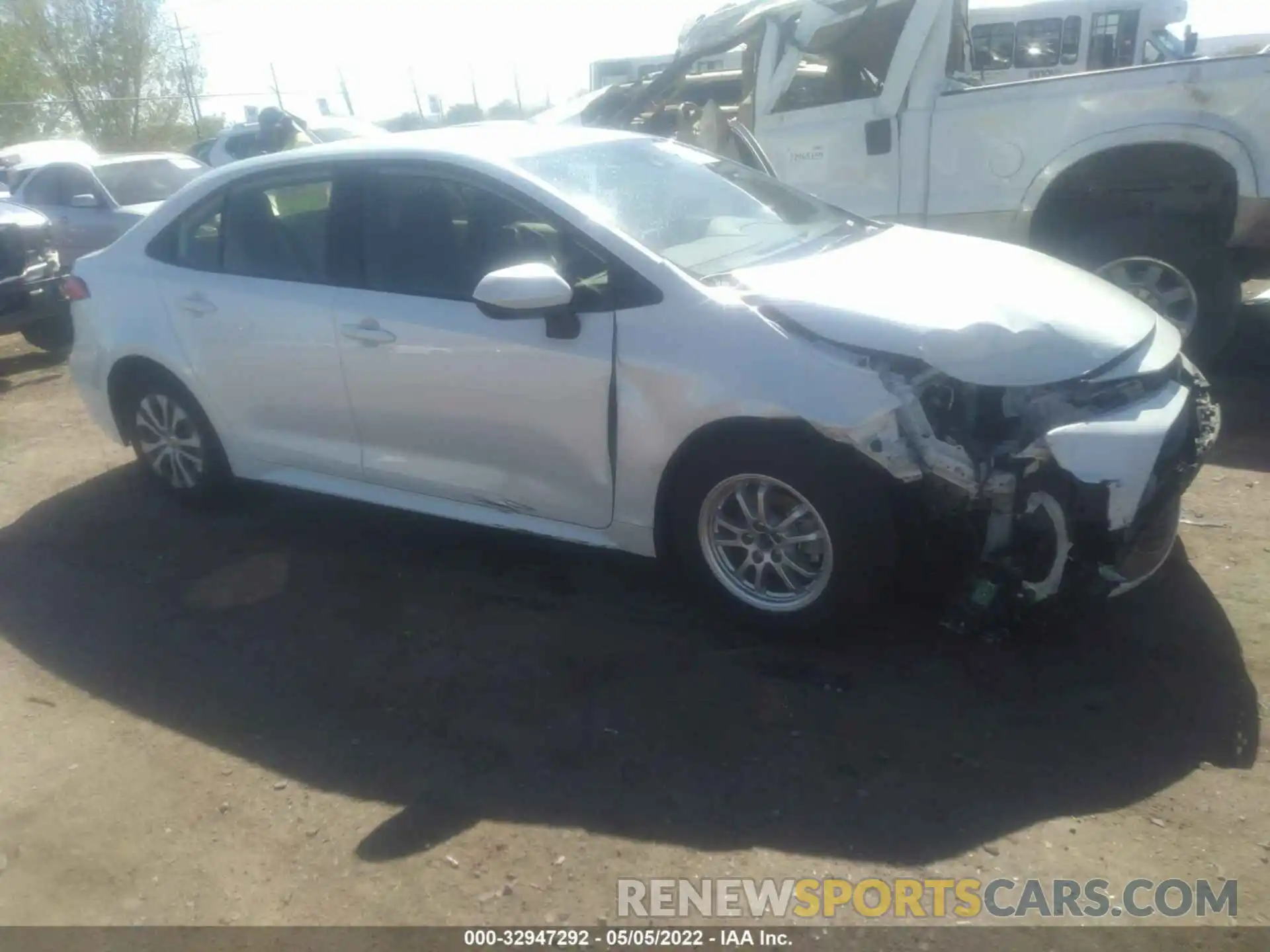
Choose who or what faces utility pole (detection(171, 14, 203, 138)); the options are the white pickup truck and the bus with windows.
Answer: the white pickup truck

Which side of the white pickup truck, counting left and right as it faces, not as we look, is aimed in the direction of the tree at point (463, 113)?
front

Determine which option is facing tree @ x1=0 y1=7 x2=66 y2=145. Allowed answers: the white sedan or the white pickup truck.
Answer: the white pickup truck

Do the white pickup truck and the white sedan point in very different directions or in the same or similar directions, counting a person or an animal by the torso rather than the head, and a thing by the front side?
very different directions

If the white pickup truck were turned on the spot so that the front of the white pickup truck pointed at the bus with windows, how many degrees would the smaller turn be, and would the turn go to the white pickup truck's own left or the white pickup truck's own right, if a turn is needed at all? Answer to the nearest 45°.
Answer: approximately 45° to the white pickup truck's own right

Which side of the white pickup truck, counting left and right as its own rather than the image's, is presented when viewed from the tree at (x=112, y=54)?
front

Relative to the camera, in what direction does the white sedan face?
facing the viewer and to the right of the viewer

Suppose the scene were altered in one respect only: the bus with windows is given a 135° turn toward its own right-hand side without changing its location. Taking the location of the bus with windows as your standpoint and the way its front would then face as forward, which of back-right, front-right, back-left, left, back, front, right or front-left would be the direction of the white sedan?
front-left

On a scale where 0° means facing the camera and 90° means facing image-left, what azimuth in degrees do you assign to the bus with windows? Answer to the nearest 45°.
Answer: approximately 270°

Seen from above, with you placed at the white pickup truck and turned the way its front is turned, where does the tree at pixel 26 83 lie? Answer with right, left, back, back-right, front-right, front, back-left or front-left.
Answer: front

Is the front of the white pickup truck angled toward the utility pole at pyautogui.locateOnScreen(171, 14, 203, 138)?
yes

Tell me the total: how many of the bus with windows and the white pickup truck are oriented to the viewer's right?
1

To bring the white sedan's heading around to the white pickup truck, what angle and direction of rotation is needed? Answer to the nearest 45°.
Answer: approximately 90° to its left

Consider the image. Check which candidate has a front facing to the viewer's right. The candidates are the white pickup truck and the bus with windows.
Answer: the bus with windows

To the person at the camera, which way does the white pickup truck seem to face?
facing away from the viewer and to the left of the viewer
